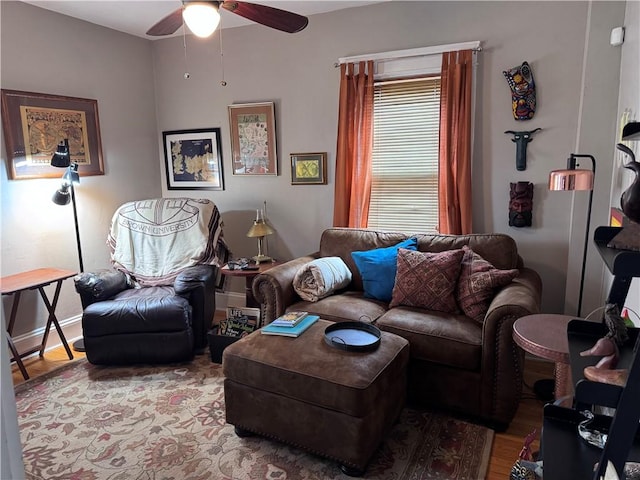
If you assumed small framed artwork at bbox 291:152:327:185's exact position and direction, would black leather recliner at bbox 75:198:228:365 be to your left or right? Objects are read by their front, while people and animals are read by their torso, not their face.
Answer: on your right

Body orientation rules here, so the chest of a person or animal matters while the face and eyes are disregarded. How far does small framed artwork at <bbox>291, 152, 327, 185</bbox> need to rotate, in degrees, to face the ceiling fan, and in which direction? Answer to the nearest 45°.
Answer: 0° — it already faces it

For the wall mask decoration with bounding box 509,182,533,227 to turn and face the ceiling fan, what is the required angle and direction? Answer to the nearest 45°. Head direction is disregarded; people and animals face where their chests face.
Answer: approximately 45° to its right

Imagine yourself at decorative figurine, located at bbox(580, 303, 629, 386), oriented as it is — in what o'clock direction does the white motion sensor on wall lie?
The white motion sensor on wall is roughly at 3 o'clock from the decorative figurine.

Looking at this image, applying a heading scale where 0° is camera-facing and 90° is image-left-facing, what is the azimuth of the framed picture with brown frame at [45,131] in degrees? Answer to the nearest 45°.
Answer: approximately 315°

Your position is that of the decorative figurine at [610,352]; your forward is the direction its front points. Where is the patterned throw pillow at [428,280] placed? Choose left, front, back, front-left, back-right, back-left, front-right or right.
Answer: front-right

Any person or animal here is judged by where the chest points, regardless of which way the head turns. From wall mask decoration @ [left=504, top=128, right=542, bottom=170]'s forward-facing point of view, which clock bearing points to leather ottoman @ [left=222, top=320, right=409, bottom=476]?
The leather ottoman is roughly at 1 o'clock from the wall mask decoration.

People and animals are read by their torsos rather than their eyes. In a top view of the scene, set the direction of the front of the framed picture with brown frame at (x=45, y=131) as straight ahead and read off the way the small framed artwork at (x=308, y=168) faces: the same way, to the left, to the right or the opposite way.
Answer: to the right

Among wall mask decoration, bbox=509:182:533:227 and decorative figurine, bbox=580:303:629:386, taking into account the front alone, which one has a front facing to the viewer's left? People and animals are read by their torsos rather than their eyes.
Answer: the decorative figurine

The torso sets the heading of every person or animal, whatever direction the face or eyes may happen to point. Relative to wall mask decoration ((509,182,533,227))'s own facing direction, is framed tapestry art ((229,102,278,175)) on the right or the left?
on its right

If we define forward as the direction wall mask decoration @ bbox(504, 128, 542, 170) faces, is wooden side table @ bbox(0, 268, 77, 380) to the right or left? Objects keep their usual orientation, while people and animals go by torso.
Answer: on its right

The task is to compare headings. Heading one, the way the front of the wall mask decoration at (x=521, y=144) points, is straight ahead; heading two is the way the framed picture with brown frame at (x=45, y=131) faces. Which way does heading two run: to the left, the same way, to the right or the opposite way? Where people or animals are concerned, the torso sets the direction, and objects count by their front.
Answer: to the left

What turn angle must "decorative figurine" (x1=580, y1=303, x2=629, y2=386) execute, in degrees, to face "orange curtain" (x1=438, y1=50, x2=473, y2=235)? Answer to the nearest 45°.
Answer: approximately 45° to its right

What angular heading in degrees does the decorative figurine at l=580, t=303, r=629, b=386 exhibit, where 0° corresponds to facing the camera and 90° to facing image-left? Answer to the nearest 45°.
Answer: approximately 90°
